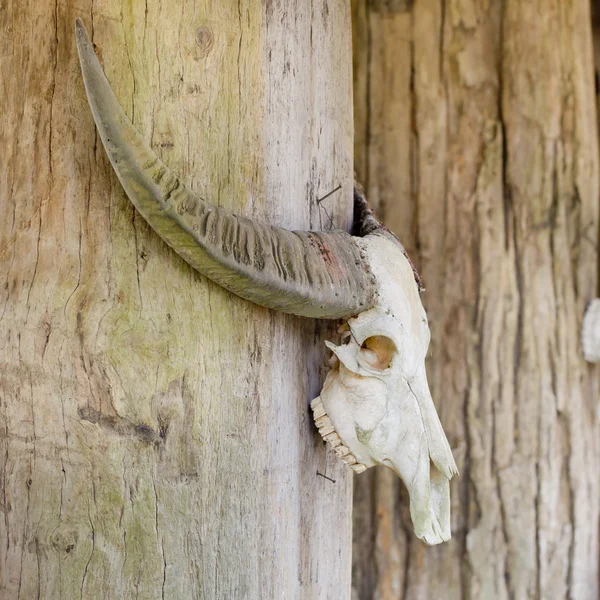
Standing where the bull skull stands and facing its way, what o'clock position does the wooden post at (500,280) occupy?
The wooden post is roughly at 10 o'clock from the bull skull.

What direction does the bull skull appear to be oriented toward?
to the viewer's right
